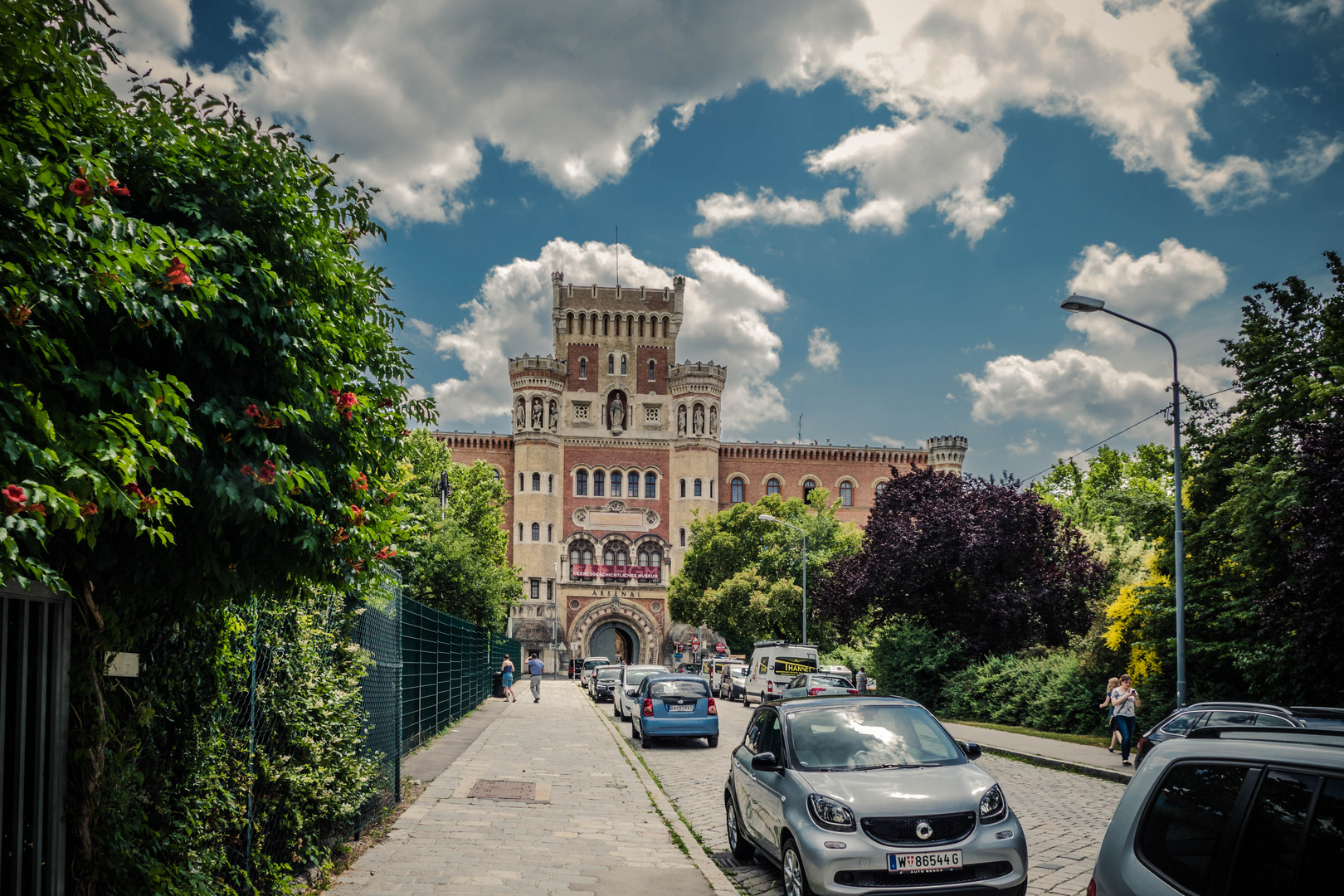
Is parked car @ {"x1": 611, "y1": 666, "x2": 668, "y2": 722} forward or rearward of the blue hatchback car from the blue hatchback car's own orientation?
forward

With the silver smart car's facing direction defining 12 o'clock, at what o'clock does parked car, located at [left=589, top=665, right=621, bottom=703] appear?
The parked car is roughly at 7 o'clock from the silver smart car.

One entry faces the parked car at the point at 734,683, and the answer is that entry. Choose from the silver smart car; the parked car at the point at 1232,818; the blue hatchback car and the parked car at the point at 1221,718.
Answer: the blue hatchback car

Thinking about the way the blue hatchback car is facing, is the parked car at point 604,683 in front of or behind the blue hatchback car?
in front

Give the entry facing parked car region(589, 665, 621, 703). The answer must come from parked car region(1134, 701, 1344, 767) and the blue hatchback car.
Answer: the blue hatchback car

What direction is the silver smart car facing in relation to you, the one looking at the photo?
facing the viewer and to the right of the viewer

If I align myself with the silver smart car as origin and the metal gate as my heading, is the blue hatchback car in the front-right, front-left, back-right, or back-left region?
back-right

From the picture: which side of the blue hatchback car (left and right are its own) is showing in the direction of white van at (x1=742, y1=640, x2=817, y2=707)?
front

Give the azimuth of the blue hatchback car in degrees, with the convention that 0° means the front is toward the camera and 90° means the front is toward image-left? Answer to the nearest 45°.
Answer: approximately 180°

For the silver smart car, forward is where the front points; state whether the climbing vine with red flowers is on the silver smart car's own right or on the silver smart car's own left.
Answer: on the silver smart car's own right
